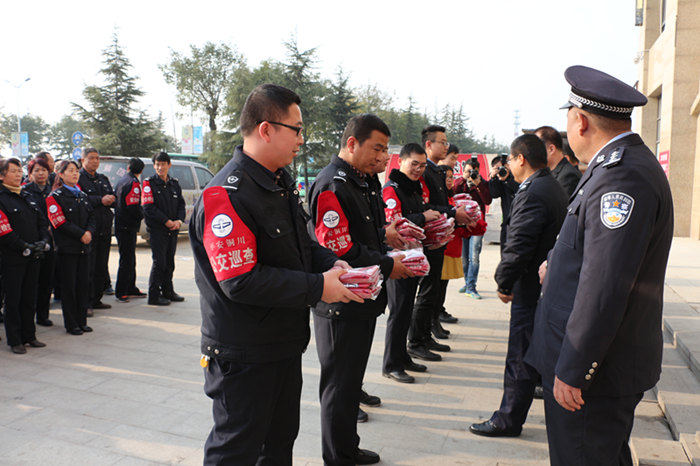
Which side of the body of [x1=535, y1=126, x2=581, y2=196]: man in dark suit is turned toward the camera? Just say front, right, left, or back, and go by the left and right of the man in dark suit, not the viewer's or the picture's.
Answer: left

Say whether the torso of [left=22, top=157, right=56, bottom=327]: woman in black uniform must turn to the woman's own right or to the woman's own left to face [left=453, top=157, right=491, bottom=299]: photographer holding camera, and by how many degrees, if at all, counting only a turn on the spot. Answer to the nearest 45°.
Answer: approximately 45° to the woman's own left

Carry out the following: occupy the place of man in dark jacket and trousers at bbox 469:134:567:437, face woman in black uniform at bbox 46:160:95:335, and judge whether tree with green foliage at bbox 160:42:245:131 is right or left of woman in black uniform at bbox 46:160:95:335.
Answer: right

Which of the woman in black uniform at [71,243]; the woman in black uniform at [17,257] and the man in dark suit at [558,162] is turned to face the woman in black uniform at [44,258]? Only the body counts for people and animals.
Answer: the man in dark suit

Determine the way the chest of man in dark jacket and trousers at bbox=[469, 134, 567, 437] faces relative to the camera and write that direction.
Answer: to the viewer's left

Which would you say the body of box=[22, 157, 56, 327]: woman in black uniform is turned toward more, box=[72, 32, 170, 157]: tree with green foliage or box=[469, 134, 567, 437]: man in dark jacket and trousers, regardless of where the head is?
the man in dark jacket and trousers

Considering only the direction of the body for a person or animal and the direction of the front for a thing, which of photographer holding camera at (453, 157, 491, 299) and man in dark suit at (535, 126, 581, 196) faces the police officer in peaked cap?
the photographer holding camera

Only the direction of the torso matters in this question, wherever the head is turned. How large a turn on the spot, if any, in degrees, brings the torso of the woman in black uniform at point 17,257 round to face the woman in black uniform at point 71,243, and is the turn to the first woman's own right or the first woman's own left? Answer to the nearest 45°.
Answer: approximately 90° to the first woman's own left

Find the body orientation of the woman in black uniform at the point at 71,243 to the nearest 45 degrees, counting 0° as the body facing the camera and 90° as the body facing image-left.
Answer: approximately 315°

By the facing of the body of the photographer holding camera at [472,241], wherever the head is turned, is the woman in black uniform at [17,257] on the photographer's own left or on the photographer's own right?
on the photographer's own right
